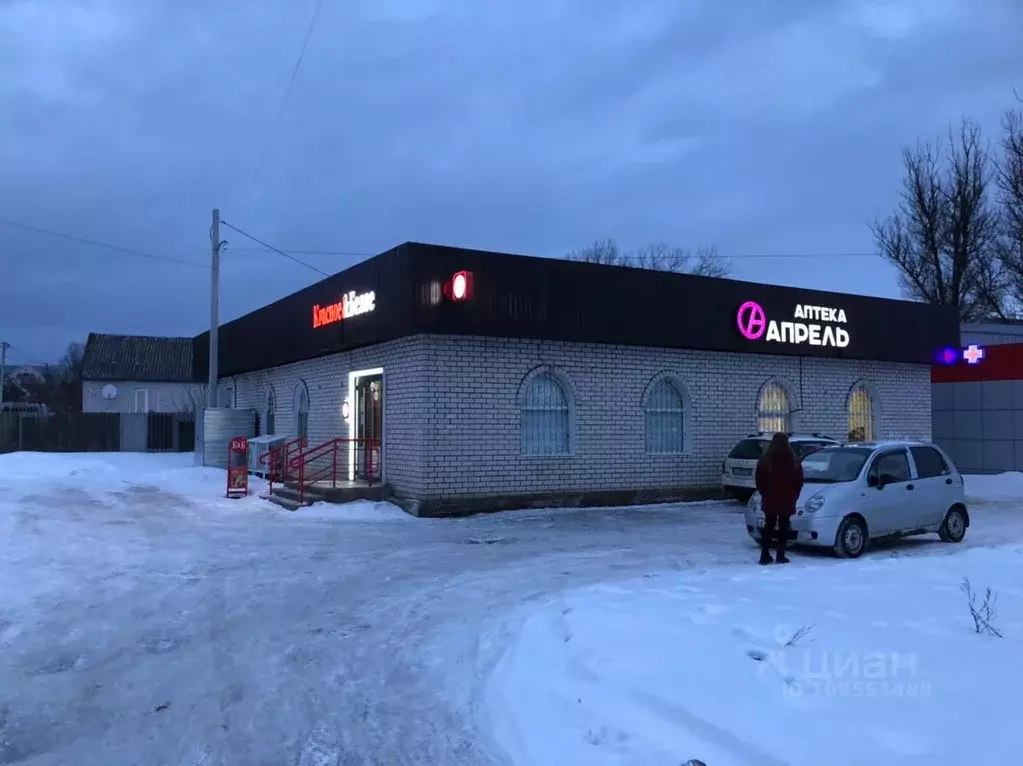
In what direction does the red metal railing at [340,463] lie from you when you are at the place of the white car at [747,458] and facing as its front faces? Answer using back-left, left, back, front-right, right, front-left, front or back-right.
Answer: back-left

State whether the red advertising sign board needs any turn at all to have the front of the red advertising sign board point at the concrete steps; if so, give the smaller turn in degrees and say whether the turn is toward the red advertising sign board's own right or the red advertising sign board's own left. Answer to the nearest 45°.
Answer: approximately 45° to the red advertising sign board's own left

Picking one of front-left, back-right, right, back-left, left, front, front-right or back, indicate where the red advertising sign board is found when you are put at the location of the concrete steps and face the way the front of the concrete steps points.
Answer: right

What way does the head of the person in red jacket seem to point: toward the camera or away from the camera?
away from the camera

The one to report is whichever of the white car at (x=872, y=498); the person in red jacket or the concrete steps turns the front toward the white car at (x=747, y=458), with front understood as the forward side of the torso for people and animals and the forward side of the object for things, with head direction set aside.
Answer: the person in red jacket

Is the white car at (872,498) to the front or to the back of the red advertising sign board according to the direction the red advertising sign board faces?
to the front

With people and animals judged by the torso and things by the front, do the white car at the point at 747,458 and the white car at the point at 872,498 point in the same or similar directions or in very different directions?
very different directions

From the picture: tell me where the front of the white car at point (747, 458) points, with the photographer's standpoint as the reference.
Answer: facing away from the viewer and to the right of the viewer

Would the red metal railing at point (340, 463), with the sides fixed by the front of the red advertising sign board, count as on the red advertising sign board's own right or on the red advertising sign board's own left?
on the red advertising sign board's own left

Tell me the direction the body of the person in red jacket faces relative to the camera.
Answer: away from the camera

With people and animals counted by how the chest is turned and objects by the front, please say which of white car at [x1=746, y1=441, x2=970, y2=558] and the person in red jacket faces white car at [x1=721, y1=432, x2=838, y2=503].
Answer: the person in red jacket

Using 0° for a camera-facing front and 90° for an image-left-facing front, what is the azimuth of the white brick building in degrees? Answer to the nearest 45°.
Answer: approximately 45°

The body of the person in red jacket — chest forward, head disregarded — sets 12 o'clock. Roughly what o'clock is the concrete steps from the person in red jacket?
The concrete steps is roughly at 10 o'clock from the person in red jacket.

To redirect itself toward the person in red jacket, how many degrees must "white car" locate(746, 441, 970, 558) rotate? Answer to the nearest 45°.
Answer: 0° — it already faces them

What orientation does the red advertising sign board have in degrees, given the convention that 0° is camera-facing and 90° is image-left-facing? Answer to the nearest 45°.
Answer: approximately 0°

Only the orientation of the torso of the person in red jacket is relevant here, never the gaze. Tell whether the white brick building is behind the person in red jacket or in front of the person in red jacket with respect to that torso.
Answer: in front

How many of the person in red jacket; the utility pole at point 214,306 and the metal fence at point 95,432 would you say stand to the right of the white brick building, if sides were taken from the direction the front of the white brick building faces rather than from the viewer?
2

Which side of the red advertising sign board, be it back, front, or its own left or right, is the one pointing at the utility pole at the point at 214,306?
back

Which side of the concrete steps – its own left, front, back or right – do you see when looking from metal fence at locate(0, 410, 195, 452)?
right
